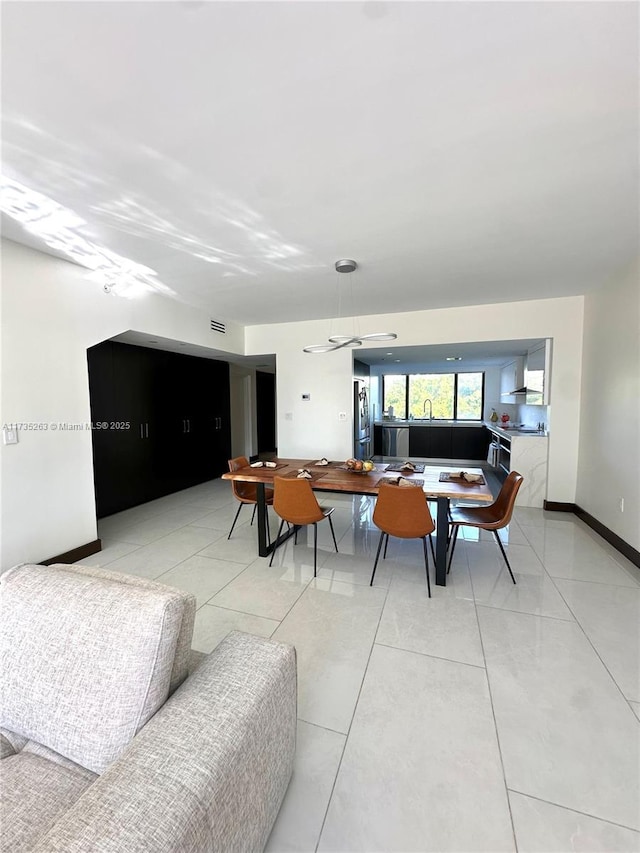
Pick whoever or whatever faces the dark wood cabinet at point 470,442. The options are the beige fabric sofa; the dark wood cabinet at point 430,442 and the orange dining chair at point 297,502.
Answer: the orange dining chair

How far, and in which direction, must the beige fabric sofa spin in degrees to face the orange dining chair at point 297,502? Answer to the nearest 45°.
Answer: approximately 180°

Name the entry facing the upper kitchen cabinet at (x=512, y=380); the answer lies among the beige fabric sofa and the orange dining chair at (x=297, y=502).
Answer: the orange dining chair

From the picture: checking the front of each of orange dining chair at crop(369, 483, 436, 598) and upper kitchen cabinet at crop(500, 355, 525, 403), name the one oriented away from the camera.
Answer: the orange dining chair

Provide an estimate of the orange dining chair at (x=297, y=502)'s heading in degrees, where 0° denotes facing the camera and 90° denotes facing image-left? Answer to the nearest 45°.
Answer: approximately 225°

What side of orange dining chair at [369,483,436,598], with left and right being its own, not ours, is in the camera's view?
back

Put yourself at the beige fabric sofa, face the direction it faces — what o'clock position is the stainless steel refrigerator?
The stainless steel refrigerator is roughly at 6 o'clock from the beige fabric sofa.

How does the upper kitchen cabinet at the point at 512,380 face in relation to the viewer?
to the viewer's left

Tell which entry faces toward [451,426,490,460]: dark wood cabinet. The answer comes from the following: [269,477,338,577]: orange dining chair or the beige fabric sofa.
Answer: the orange dining chair

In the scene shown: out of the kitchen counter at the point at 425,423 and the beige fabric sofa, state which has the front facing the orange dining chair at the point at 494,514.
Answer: the kitchen counter

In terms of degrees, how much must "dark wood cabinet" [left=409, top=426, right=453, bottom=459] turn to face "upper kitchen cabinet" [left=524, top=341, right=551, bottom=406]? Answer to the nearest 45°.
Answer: approximately 45° to its left

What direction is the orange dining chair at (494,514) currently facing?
to the viewer's left
